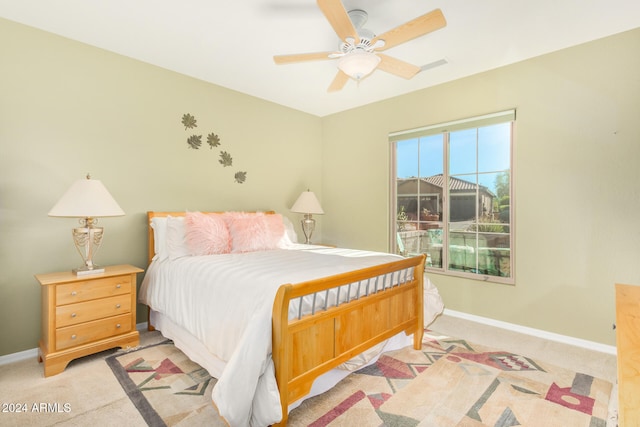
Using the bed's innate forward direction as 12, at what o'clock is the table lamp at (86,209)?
The table lamp is roughly at 5 o'clock from the bed.

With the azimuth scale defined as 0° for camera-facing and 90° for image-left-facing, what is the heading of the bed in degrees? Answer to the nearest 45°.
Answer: approximately 315°

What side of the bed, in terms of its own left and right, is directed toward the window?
left

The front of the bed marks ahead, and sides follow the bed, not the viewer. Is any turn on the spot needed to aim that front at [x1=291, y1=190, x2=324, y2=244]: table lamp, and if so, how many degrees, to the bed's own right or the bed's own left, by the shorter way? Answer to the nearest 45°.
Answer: approximately 135° to the bed's own left

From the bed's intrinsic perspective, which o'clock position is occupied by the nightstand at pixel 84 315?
The nightstand is roughly at 5 o'clock from the bed.
